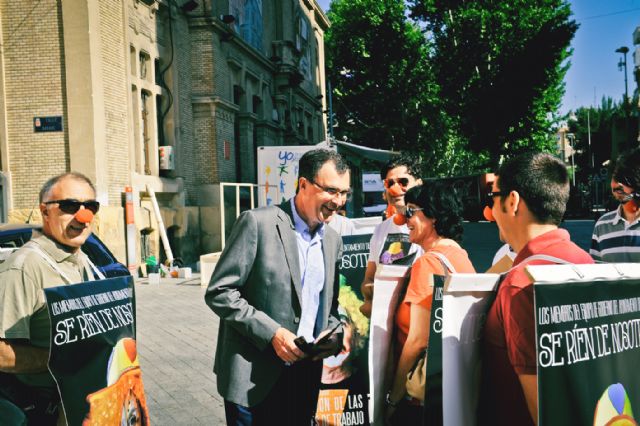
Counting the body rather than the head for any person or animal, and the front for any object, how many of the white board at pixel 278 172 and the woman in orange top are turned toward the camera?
1

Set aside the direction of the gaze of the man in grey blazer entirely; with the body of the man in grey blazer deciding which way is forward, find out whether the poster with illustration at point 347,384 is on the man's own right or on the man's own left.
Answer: on the man's own left

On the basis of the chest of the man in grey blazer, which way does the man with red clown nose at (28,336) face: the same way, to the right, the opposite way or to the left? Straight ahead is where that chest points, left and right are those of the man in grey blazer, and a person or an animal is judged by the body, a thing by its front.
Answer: the same way

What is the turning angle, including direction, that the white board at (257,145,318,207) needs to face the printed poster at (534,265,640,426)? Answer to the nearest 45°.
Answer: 0° — it already faces it

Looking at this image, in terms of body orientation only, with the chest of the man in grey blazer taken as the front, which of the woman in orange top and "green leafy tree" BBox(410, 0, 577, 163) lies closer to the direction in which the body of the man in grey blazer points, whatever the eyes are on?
the woman in orange top

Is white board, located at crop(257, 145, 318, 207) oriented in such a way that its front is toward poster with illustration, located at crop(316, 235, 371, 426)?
yes

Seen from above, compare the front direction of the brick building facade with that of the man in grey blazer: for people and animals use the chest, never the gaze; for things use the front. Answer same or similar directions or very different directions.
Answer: same or similar directions

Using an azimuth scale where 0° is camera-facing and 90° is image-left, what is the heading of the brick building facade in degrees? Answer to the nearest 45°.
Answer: approximately 315°

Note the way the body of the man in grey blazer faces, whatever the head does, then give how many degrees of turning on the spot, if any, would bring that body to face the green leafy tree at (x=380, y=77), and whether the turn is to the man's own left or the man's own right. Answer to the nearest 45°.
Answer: approximately 135° to the man's own left

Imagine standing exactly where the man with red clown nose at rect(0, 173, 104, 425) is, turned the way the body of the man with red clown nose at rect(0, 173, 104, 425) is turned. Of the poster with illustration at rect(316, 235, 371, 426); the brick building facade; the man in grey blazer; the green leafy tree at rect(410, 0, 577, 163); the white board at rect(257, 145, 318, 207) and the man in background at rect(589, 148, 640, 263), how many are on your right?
0

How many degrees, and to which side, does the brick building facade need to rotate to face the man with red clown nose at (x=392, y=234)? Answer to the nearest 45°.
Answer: approximately 45° to its right

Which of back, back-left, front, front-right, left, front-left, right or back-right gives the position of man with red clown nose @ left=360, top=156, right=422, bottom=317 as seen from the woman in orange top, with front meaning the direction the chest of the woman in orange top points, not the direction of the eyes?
right

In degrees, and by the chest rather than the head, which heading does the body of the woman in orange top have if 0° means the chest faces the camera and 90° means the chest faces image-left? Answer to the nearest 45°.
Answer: approximately 90°

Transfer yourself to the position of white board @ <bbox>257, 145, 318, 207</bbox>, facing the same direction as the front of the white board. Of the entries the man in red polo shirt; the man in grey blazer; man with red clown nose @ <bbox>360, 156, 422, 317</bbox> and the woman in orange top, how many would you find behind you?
0

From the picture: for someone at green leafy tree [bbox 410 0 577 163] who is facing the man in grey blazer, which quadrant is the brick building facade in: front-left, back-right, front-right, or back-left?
front-right

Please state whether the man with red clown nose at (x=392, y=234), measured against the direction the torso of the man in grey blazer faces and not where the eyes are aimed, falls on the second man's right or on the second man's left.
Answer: on the second man's left

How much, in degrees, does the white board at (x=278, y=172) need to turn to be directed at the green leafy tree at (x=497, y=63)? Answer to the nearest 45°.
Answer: approximately 135° to its left

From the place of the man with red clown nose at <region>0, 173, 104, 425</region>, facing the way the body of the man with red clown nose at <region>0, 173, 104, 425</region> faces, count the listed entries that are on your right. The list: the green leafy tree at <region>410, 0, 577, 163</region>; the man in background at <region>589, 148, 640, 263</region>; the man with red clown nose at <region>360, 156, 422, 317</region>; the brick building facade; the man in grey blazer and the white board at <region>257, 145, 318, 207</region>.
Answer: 0

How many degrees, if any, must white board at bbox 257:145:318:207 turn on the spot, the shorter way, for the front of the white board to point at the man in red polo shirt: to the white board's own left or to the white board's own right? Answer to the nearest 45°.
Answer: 0° — it already faces them

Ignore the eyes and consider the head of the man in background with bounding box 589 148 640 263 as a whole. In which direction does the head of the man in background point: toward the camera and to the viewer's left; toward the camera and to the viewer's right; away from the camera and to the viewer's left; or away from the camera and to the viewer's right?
toward the camera and to the viewer's left

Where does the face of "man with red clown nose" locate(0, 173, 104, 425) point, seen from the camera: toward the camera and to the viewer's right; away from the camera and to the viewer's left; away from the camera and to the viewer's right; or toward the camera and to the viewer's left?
toward the camera and to the viewer's right
